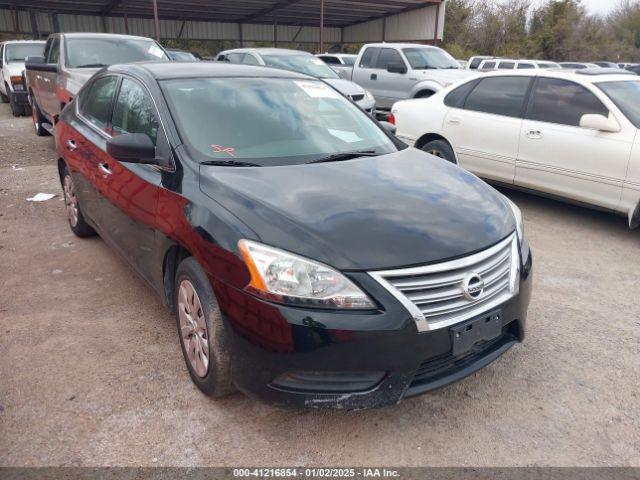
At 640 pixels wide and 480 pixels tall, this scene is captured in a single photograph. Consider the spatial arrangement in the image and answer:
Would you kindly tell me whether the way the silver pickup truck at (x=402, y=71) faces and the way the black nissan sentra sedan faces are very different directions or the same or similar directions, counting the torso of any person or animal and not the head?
same or similar directions

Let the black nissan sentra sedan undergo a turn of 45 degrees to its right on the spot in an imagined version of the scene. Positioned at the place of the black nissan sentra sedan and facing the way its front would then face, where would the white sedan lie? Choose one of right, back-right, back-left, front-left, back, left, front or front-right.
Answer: back-left

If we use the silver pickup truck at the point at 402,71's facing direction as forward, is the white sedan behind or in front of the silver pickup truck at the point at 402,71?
in front

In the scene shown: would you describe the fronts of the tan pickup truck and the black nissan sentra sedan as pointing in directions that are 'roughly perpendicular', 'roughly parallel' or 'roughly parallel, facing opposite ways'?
roughly parallel

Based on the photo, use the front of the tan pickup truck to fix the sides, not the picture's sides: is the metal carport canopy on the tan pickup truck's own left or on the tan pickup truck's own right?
on the tan pickup truck's own left

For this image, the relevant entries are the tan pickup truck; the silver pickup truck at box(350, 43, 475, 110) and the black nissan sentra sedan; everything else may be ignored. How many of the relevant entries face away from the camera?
0

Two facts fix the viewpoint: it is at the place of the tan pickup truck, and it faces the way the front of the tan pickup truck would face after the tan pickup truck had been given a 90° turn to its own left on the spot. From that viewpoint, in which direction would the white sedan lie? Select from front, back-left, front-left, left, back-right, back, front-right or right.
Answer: right

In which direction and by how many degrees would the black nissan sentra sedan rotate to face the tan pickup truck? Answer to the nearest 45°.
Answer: approximately 180°

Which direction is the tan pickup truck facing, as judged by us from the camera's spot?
facing the viewer and to the right of the viewer

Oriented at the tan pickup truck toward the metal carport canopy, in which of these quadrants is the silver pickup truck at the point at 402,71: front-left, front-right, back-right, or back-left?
front-right
